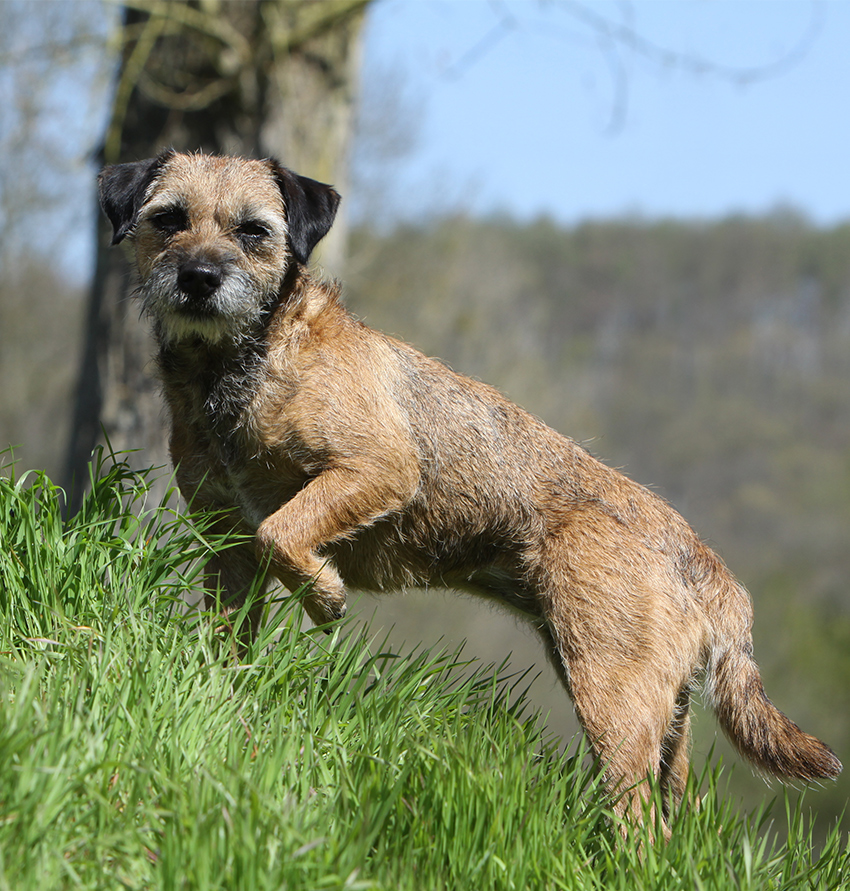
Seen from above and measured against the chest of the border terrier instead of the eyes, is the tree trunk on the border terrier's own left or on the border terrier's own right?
on the border terrier's own right

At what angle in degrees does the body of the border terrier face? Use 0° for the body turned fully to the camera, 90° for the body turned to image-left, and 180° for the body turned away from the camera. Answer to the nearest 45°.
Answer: approximately 45°
